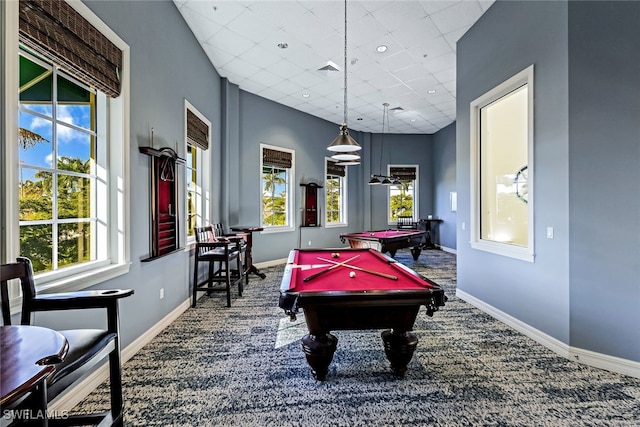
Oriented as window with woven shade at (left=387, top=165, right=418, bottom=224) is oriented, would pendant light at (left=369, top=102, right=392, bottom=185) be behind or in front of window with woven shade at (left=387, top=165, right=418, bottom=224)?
in front

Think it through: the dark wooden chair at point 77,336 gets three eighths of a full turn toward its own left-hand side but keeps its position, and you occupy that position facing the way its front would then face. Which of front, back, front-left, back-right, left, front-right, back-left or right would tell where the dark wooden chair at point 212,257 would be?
front-right

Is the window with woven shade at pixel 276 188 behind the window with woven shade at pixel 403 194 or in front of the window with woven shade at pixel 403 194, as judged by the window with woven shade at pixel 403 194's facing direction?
in front

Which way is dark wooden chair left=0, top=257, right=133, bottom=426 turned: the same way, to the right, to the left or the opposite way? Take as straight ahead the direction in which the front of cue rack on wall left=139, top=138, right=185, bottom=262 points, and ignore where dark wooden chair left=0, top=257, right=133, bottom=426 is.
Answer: the same way

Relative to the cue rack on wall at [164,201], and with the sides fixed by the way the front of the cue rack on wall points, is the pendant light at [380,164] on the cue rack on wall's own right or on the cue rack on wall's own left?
on the cue rack on wall's own left

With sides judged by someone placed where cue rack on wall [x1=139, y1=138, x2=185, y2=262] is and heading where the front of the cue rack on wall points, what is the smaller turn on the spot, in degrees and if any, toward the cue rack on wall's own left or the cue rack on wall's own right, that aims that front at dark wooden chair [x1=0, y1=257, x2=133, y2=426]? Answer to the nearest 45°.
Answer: approximately 45° to the cue rack on wall's own right

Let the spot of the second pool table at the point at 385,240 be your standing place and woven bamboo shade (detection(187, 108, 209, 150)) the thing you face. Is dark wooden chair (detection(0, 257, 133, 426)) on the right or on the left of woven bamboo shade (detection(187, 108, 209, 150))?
left

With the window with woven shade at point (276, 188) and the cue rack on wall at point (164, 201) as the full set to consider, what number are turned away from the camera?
0

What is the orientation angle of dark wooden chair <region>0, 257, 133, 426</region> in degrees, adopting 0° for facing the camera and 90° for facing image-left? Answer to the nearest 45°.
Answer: approximately 315°

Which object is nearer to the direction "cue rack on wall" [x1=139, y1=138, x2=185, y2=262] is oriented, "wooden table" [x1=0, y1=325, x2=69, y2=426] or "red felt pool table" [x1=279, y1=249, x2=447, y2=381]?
the red felt pool table

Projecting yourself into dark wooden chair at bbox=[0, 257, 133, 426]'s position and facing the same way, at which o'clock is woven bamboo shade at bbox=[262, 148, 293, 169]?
The woven bamboo shade is roughly at 9 o'clock from the dark wooden chair.

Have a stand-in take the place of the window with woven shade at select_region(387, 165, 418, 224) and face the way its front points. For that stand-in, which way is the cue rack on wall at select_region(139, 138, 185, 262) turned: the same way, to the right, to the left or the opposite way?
to the left

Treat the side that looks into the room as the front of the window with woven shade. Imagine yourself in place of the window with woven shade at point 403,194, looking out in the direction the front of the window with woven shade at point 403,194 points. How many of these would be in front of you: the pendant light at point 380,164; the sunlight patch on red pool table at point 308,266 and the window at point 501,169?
3

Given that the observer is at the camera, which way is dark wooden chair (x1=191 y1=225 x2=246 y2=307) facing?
facing the viewer and to the right of the viewer

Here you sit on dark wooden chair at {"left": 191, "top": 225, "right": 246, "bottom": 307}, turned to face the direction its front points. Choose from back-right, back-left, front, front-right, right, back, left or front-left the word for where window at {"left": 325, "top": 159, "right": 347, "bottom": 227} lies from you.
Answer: left

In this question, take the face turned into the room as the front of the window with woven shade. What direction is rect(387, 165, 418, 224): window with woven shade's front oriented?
toward the camera

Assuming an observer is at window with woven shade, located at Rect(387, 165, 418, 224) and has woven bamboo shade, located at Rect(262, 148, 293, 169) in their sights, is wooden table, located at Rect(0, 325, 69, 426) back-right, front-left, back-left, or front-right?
front-left

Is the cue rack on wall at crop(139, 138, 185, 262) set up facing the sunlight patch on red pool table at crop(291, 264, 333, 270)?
yes
